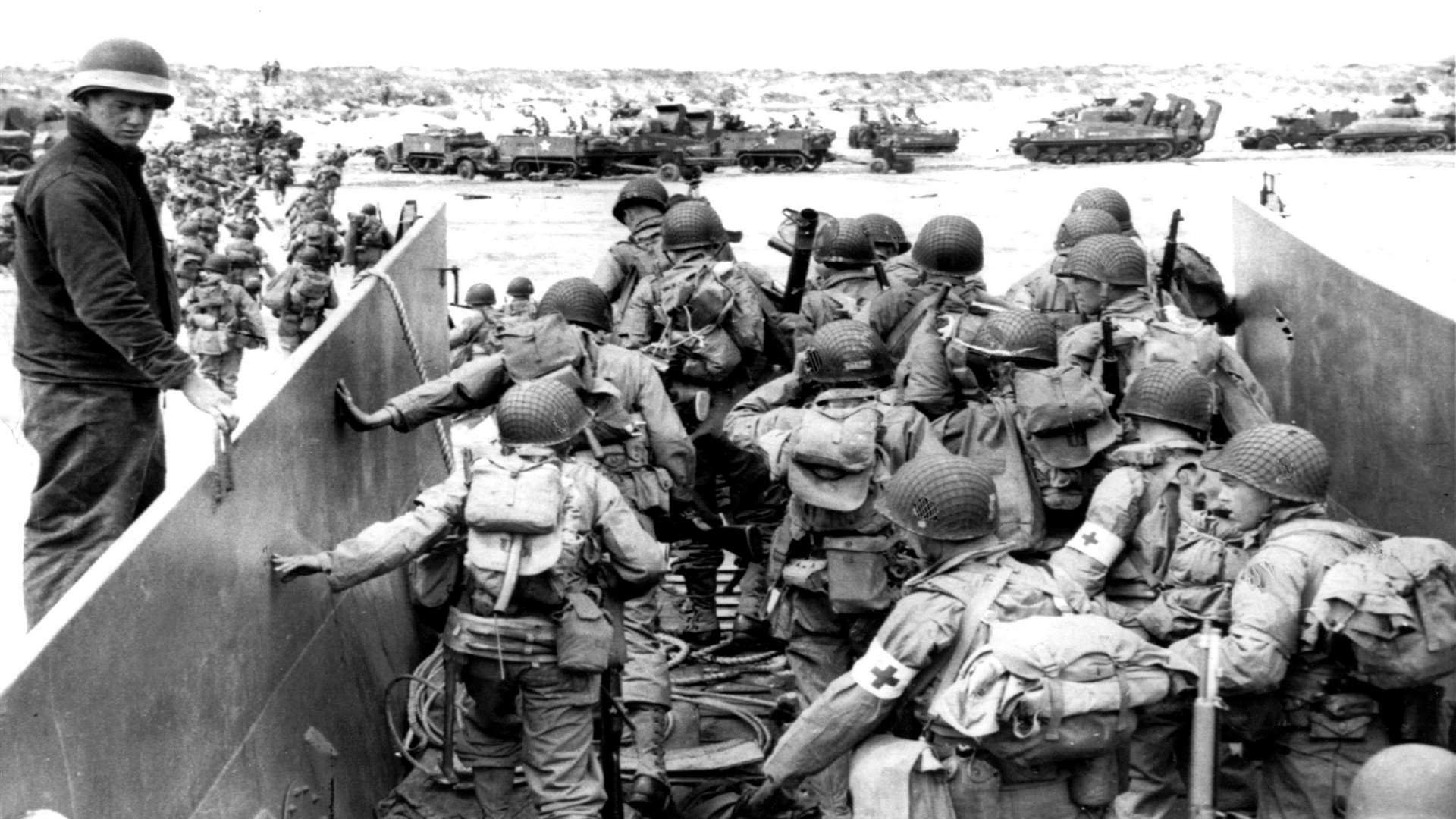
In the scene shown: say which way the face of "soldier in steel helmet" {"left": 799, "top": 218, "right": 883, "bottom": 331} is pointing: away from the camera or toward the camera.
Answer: away from the camera

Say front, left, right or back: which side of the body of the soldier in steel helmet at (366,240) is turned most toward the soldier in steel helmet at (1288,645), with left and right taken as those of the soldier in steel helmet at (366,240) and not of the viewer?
back

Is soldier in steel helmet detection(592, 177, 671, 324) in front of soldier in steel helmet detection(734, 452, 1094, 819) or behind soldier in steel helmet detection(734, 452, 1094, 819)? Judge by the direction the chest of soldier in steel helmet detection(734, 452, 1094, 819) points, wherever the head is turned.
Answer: in front

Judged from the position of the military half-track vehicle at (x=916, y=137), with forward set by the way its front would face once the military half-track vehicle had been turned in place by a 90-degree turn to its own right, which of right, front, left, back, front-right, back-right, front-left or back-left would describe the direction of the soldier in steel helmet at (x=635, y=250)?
back

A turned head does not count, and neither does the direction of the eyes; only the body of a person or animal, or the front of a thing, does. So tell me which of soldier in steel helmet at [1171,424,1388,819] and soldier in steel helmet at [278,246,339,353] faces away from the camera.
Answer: soldier in steel helmet at [278,246,339,353]

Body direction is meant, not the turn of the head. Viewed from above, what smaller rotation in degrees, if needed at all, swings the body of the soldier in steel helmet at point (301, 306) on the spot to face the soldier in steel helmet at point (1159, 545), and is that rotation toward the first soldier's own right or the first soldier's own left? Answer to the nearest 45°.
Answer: approximately 180°

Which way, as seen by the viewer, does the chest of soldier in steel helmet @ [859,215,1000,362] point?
away from the camera

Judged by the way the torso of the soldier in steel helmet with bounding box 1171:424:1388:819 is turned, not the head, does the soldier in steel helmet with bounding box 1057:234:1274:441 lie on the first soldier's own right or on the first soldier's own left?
on the first soldier's own right

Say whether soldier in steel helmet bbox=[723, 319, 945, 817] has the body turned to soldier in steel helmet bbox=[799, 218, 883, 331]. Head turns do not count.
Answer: yes

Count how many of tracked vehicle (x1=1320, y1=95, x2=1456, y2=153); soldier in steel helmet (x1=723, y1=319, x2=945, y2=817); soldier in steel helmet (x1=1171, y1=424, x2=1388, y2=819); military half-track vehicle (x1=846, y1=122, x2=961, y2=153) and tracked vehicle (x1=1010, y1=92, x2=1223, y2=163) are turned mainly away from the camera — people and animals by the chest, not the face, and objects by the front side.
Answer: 1

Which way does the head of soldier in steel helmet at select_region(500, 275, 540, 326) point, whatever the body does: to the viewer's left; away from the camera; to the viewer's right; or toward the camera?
away from the camera

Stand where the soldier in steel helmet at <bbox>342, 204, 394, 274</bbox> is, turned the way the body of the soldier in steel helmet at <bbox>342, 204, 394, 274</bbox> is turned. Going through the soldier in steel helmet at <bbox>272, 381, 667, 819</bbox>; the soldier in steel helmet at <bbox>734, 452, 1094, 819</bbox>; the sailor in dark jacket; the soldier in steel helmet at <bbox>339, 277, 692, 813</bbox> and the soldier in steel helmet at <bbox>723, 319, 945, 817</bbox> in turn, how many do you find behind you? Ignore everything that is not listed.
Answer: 5

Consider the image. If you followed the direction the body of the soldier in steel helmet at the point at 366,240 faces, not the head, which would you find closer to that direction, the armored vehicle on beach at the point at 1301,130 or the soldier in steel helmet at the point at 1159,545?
the armored vehicle on beach

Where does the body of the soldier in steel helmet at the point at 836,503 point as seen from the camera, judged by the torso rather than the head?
away from the camera

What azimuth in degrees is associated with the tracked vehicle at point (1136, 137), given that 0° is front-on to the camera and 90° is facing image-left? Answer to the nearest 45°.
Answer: approximately 90°

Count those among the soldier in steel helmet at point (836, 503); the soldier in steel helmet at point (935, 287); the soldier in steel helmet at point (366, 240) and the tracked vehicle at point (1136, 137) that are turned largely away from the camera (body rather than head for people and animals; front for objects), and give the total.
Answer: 3

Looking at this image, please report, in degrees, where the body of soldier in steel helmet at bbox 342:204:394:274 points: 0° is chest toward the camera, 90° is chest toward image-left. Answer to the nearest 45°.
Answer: approximately 180°

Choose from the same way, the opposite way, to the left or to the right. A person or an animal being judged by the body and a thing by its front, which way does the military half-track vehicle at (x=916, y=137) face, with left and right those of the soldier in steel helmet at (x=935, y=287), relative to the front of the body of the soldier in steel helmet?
to the left

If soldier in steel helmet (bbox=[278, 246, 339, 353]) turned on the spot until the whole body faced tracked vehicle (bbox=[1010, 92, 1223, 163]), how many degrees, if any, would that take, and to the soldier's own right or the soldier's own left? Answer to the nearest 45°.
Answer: approximately 45° to the soldier's own right

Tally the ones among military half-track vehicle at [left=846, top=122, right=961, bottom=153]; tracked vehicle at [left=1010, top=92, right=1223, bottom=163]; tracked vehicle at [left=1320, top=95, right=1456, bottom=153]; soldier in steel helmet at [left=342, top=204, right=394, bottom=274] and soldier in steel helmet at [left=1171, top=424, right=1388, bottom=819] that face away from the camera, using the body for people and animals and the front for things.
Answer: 1
